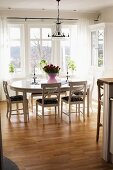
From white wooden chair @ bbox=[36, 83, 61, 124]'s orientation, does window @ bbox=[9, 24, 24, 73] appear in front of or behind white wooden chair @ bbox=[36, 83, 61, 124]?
in front

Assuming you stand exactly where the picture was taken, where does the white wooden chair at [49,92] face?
facing away from the viewer and to the left of the viewer

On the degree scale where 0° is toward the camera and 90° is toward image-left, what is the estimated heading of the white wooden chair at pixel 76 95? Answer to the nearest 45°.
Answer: approximately 135°

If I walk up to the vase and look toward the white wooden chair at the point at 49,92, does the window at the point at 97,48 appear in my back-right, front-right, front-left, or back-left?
back-left

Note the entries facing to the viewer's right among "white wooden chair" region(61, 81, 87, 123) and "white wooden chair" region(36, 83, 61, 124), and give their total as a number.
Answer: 0

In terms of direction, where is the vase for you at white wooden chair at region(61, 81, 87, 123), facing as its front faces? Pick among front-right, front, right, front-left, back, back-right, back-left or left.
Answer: front

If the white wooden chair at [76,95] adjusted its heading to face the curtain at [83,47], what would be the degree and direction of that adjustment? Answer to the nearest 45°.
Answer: approximately 45° to its right

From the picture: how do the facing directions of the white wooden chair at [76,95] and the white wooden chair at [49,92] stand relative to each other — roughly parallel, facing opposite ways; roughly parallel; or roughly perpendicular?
roughly parallel

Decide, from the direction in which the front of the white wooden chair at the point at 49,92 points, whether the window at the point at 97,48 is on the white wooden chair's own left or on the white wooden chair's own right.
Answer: on the white wooden chair's own right

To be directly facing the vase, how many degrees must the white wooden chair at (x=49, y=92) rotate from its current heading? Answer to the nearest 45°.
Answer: approximately 45° to its right

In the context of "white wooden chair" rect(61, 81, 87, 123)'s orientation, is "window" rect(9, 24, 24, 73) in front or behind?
in front
